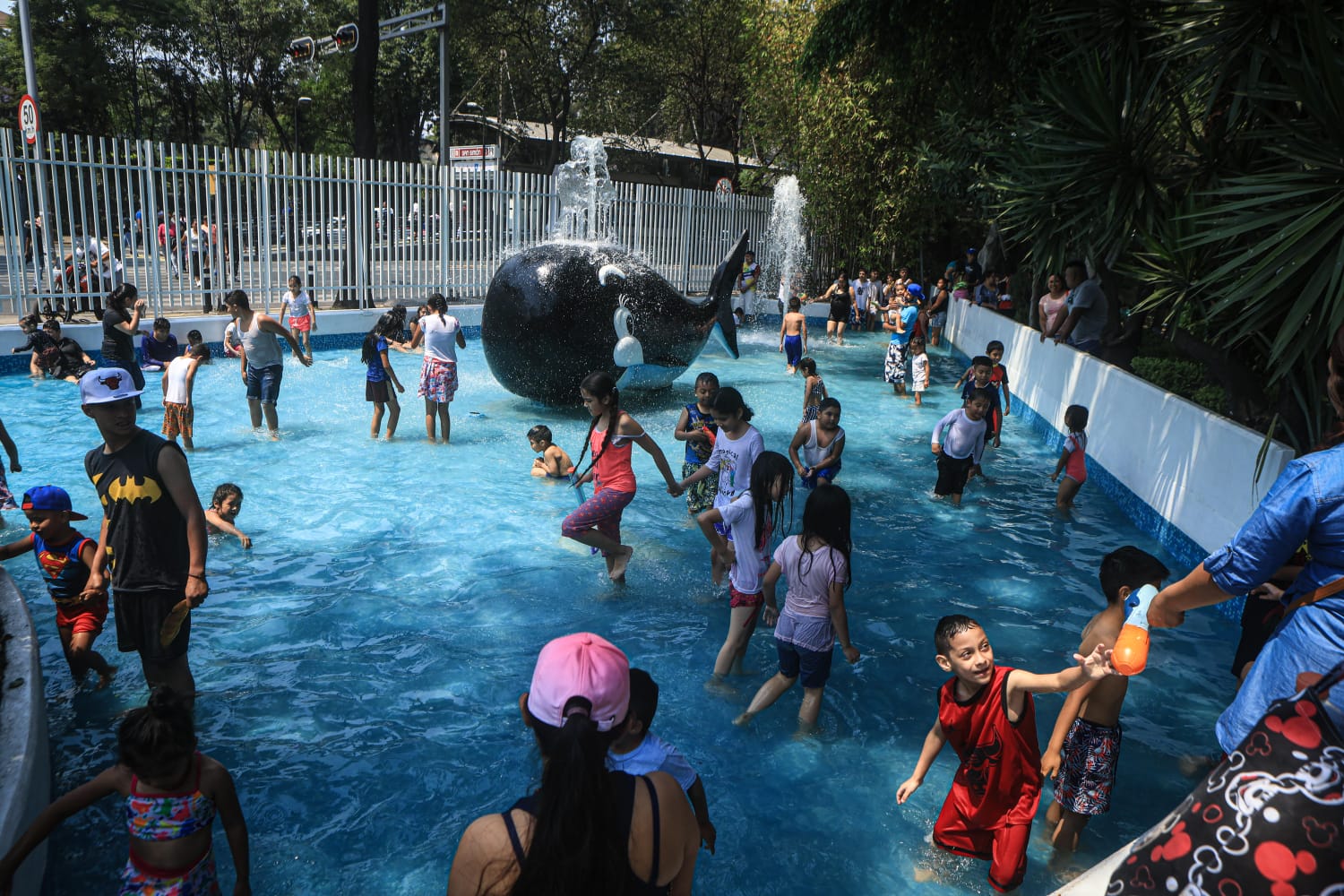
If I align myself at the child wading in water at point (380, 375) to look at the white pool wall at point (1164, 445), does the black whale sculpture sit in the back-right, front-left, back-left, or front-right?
front-left

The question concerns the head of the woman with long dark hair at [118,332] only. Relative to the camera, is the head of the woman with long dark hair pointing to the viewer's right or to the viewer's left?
to the viewer's right

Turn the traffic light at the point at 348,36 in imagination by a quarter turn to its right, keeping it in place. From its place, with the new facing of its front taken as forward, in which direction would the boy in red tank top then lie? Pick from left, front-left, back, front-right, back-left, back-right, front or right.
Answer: back-left

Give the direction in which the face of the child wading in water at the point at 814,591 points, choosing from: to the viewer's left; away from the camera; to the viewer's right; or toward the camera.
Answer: away from the camera

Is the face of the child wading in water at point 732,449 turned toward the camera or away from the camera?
toward the camera

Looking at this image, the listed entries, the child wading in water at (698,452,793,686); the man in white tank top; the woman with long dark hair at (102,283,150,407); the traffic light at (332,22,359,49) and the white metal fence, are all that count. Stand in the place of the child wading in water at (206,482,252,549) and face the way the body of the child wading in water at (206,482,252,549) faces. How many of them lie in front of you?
1
